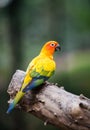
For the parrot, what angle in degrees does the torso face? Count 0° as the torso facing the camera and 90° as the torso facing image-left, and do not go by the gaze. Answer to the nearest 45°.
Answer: approximately 225°
